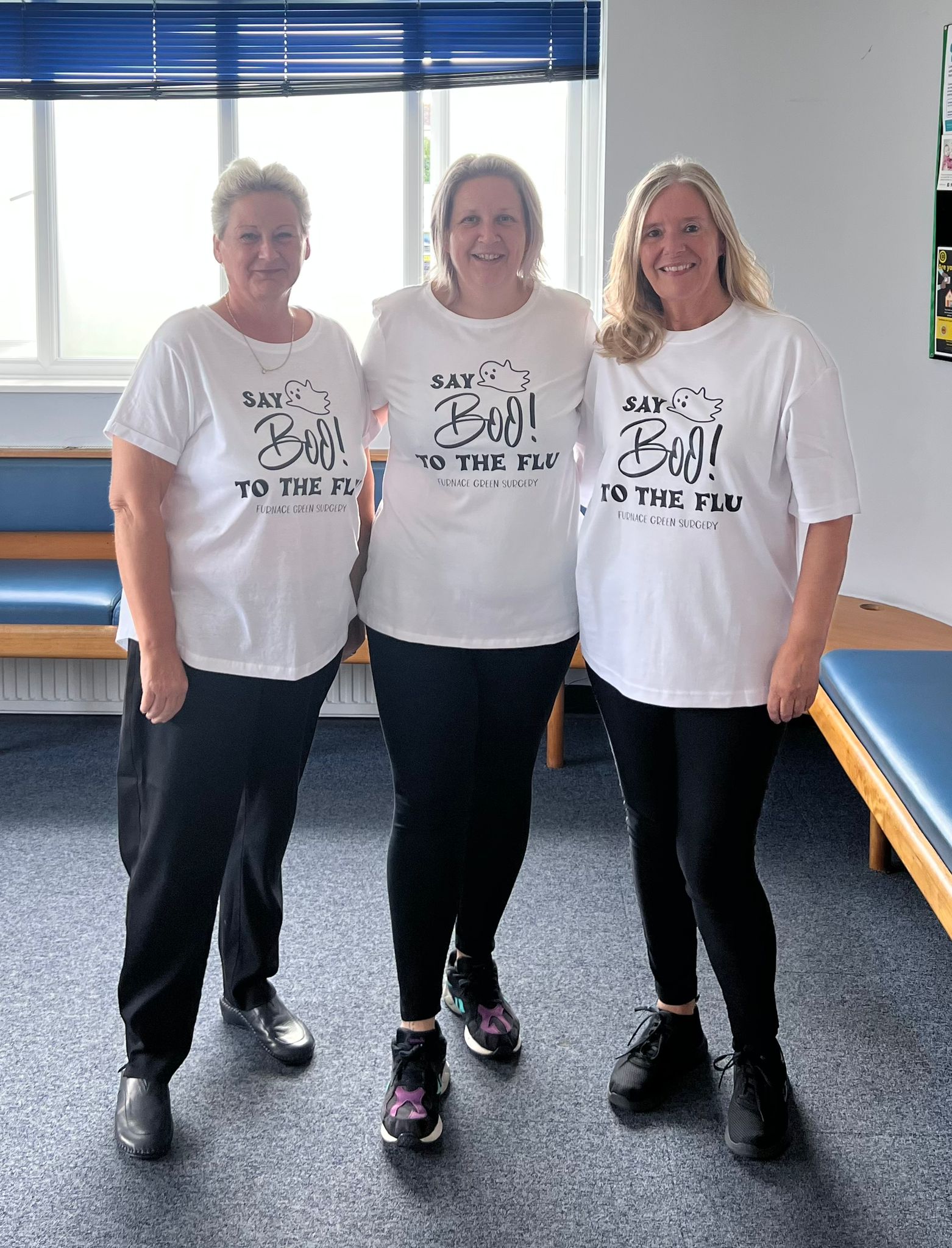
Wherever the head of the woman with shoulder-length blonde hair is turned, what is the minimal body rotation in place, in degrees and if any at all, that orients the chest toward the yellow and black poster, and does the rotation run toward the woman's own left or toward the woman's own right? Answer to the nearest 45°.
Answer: approximately 135° to the woman's own left

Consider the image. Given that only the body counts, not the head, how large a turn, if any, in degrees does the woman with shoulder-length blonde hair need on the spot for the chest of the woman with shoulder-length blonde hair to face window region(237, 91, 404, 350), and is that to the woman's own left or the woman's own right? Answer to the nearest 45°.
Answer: approximately 180°

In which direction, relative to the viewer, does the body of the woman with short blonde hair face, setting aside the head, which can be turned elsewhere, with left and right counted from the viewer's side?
facing the viewer and to the right of the viewer

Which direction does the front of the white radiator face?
toward the camera

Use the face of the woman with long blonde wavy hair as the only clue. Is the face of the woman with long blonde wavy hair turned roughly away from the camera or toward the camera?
toward the camera

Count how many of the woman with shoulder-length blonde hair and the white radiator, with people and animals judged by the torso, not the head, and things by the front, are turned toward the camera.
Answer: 2

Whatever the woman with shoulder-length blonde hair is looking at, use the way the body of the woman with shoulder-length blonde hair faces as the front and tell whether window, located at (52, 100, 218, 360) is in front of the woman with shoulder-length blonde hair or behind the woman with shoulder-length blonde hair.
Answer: behind

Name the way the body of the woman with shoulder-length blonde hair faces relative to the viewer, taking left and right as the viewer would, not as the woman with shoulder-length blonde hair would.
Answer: facing the viewer

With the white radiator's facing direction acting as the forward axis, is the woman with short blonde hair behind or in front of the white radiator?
in front
